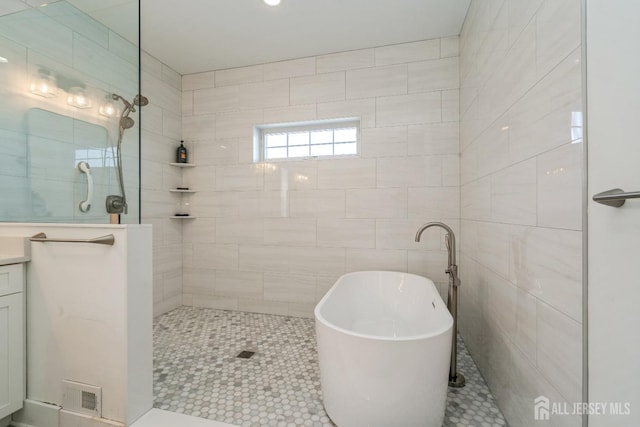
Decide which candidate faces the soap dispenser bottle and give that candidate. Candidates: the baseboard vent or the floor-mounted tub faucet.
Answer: the floor-mounted tub faucet

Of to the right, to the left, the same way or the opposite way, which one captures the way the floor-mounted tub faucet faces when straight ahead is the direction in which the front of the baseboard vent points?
to the right

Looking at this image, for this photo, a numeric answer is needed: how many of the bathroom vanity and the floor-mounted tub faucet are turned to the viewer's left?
1

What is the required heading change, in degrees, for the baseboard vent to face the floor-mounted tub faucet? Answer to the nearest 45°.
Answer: approximately 90° to its left

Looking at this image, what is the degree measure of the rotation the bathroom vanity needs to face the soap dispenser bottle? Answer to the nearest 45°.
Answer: approximately 90° to its left

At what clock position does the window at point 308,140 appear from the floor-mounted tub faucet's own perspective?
The window is roughly at 1 o'clock from the floor-mounted tub faucet.

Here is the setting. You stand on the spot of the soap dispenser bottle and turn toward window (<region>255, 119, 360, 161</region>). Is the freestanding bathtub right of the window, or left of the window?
right

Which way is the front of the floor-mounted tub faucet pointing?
to the viewer's left

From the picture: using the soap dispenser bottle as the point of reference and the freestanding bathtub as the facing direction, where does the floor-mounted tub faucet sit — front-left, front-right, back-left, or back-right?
front-left

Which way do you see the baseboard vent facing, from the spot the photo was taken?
facing the viewer and to the left of the viewer

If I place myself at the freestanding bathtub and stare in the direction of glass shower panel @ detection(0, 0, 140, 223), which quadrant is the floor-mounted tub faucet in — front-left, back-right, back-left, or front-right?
back-right

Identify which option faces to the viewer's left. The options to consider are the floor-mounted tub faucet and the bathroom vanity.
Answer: the floor-mounted tub faucet

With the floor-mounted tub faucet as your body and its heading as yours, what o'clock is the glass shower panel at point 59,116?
The glass shower panel is roughly at 11 o'clock from the floor-mounted tub faucet.

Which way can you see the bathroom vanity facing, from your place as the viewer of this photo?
facing the viewer and to the right of the viewer
